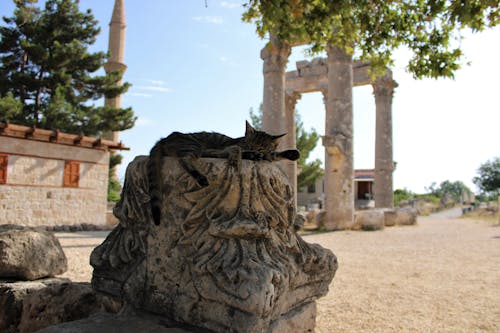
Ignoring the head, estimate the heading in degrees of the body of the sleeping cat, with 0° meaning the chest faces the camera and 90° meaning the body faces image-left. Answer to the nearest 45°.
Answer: approximately 270°

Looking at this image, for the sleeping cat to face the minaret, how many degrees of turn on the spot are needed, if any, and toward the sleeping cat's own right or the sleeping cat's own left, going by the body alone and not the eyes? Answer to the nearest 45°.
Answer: approximately 90° to the sleeping cat's own left

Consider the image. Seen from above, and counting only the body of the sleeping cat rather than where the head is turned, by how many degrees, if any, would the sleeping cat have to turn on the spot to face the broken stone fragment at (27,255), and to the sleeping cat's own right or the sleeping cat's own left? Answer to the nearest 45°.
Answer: approximately 135° to the sleeping cat's own left

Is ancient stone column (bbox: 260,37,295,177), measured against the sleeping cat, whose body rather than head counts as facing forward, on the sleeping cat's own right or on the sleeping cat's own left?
on the sleeping cat's own left

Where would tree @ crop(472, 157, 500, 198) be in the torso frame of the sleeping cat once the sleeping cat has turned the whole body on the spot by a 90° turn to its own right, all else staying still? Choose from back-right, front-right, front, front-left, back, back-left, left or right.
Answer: back-left

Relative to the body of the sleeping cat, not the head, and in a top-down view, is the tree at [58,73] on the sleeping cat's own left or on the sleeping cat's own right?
on the sleeping cat's own left

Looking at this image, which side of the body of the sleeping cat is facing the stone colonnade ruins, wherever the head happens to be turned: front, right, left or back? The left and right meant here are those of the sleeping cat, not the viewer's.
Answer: left

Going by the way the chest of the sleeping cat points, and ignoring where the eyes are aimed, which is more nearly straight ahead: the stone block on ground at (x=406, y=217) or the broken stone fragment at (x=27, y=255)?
the stone block on ground

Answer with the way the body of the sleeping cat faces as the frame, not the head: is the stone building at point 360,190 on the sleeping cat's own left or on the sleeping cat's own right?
on the sleeping cat's own left

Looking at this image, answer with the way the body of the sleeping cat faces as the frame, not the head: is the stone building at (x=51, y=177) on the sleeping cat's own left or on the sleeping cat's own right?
on the sleeping cat's own left

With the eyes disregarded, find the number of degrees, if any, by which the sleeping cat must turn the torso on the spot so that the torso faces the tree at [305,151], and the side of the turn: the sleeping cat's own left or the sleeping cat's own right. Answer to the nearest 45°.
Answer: approximately 90° to the sleeping cat's own left
